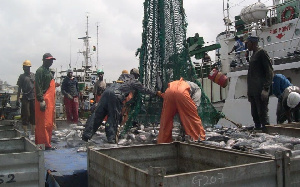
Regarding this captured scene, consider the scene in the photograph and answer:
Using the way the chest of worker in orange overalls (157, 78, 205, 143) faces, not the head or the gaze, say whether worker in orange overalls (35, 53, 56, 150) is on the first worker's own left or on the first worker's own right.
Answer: on the first worker's own left

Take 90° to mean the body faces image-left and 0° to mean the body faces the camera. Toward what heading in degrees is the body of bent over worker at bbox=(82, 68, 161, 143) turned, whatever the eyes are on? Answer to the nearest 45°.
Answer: approximately 225°

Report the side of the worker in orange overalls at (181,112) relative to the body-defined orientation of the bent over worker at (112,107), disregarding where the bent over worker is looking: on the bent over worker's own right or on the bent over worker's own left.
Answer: on the bent over worker's own right

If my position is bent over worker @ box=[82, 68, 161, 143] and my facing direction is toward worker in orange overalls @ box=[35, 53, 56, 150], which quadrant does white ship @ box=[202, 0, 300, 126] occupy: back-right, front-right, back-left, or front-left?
back-right

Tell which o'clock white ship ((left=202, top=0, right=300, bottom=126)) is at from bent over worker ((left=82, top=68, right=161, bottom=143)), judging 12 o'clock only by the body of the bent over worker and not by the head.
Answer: The white ship is roughly at 12 o'clock from the bent over worker.
